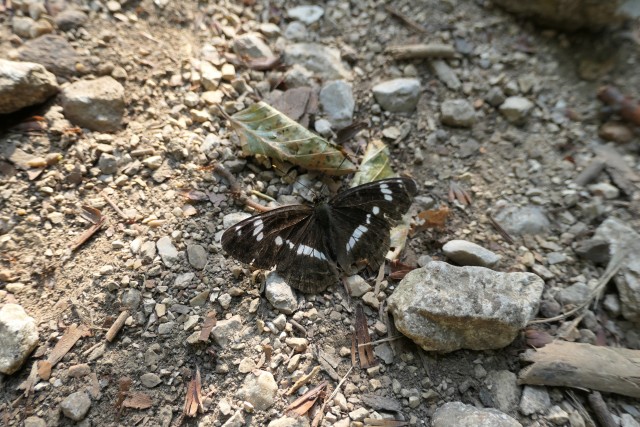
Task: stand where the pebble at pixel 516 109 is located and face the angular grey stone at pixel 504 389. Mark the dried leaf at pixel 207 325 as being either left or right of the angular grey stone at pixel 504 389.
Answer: right

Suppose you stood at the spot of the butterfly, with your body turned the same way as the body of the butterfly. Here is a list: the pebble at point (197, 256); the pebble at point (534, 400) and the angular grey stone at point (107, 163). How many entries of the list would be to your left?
2

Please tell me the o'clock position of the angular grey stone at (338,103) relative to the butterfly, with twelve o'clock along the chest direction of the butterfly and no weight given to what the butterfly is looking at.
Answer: The angular grey stone is roughly at 12 o'clock from the butterfly.

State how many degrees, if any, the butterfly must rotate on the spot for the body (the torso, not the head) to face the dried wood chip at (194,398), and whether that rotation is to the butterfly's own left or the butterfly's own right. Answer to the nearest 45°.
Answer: approximately 135° to the butterfly's own left

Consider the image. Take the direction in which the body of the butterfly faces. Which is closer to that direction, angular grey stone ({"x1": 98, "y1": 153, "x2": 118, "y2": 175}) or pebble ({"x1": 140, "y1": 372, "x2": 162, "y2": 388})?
the angular grey stone

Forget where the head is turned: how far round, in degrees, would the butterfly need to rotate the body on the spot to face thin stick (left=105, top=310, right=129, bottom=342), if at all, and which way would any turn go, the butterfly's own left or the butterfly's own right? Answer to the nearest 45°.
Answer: approximately 135° to the butterfly's own left

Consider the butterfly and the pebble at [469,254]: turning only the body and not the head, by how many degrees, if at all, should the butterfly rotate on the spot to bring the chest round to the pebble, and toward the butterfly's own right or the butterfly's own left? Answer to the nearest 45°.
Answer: approximately 90° to the butterfly's own right

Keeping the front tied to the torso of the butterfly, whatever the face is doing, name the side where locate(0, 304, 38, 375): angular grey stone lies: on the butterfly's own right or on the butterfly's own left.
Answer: on the butterfly's own left

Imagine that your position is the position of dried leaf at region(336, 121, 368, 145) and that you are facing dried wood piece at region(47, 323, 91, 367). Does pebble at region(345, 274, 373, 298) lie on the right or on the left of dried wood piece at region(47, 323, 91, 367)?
left

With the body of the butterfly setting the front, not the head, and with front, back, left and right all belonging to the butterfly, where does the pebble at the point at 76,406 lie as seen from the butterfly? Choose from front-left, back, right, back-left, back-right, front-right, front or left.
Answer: back-left

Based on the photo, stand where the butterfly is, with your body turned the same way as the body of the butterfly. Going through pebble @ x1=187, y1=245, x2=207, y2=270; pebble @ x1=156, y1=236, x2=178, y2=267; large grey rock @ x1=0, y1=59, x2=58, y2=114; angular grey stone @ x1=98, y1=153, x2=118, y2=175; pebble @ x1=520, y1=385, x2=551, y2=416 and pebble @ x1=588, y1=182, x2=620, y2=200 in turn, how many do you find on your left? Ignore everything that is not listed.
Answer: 4

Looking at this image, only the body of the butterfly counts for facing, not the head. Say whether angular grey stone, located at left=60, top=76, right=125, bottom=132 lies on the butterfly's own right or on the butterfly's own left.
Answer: on the butterfly's own left

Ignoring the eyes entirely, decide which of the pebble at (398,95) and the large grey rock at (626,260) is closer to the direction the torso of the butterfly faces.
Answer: the pebble

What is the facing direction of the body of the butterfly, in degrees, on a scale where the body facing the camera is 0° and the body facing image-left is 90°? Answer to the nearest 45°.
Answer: approximately 180°

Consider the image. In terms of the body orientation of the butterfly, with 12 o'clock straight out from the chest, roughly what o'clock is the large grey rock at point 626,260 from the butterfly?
The large grey rock is roughly at 3 o'clock from the butterfly.
